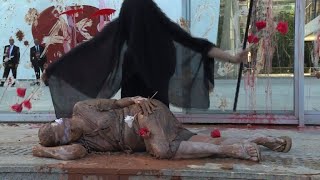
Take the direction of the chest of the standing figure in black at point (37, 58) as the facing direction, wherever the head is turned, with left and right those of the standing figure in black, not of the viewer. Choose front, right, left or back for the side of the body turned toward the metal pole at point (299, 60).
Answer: left

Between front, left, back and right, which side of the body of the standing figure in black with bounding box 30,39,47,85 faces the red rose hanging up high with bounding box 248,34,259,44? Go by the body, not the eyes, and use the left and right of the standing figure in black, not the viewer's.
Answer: left

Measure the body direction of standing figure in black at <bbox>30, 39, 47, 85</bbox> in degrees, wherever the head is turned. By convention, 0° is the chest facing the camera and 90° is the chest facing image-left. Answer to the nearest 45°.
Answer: approximately 0°

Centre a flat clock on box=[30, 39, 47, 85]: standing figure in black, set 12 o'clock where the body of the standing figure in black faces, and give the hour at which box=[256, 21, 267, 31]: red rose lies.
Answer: The red rose is roughly at 10 o'clock from the standing figure in black.
